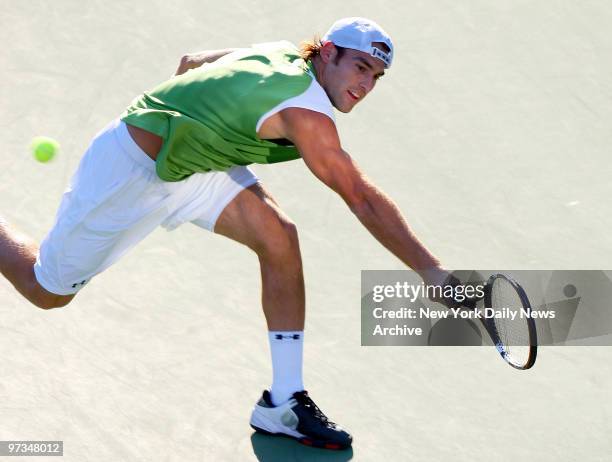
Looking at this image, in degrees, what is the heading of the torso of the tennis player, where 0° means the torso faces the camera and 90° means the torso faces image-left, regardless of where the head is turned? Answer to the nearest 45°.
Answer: approximately 270°

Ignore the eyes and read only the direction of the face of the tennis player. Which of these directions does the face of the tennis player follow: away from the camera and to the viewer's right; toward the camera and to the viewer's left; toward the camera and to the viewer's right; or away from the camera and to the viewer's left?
toward the camera and to the viewer's right
